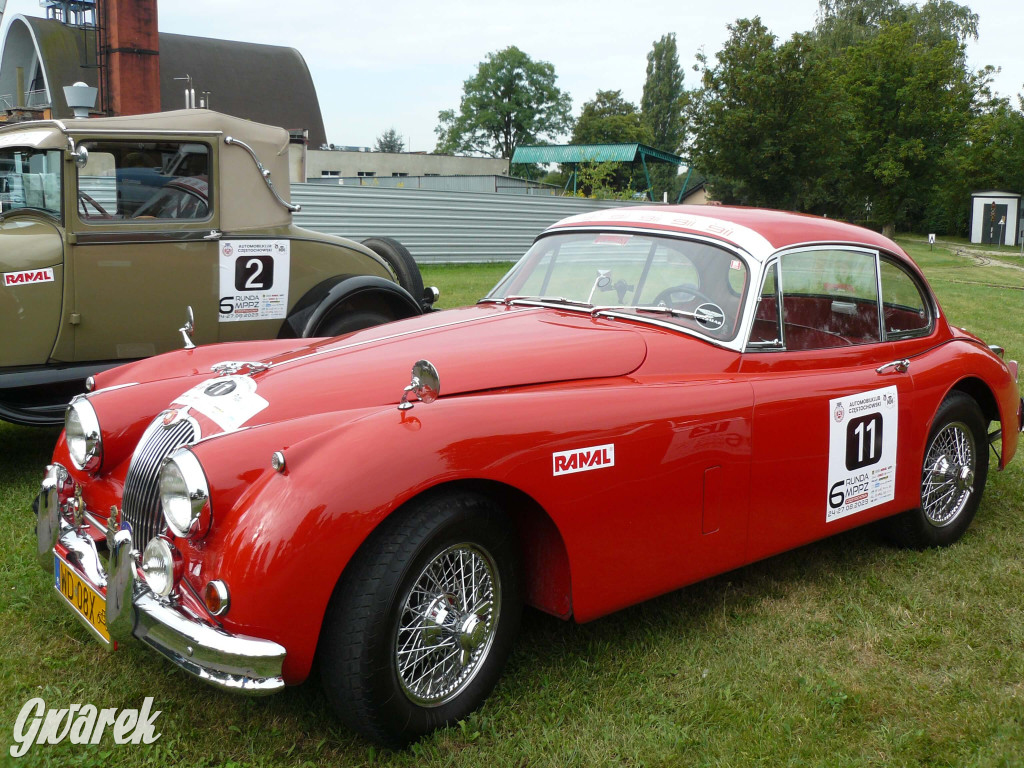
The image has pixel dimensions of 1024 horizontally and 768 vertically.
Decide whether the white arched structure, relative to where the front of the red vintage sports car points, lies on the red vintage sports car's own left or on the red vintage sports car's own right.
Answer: on the red vintage sports car's own right

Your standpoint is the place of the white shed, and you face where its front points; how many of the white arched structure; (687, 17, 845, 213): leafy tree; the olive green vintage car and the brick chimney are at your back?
0

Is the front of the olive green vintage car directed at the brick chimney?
no

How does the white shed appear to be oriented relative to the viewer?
toward the camera

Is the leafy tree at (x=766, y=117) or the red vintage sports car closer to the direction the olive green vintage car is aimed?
the red vintage sports car

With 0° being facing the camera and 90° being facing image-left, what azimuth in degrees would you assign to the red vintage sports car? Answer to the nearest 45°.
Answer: approximately 45°

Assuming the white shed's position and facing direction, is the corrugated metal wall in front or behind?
in front

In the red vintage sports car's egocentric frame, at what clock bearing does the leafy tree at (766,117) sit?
The leafy tree is roughly at 5 o'clock from the red vintage sports car.

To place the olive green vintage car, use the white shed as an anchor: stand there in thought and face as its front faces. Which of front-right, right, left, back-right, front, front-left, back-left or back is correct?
front

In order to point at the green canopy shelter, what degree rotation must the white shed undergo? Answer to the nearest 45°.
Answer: approximately 45° to its right

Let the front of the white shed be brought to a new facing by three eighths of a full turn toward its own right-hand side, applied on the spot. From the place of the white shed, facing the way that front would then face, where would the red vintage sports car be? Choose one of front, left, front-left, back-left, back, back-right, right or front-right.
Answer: back-left

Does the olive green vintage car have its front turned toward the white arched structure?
no

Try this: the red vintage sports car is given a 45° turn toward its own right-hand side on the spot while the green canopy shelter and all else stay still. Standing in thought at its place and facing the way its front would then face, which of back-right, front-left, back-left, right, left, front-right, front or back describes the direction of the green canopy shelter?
right
